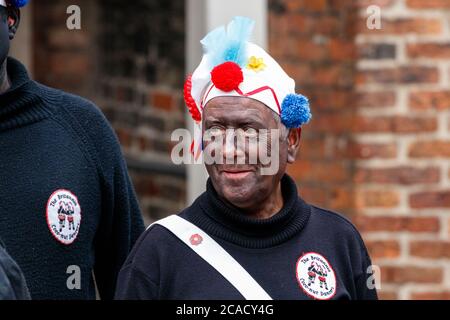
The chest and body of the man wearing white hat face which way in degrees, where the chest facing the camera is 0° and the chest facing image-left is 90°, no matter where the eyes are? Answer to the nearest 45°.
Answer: approximately 0°

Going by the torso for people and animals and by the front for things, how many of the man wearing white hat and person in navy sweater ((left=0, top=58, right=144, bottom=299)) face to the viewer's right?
0

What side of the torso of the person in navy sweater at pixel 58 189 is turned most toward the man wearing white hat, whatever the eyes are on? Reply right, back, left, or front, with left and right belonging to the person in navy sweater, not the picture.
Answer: left

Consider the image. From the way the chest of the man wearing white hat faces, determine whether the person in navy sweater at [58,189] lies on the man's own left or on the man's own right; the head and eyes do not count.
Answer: on the man's own right
